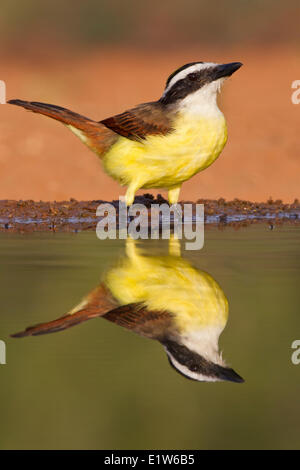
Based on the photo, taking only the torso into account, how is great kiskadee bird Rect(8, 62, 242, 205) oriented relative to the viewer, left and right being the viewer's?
facing to the right of the viewer
